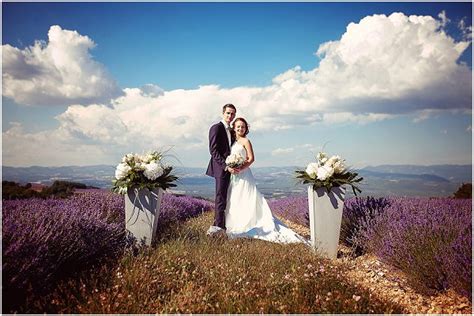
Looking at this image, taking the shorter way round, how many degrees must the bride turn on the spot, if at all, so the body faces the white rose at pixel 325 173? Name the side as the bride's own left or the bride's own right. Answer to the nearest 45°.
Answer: approximately 90° to the bride's own left

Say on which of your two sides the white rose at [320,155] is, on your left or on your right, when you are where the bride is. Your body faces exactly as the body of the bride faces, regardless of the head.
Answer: on your left

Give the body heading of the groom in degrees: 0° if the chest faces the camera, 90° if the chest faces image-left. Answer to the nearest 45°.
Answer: approximately 315°

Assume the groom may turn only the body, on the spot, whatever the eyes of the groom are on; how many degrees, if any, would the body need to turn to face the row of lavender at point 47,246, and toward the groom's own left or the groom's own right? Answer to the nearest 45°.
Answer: approximately 90° to the groom's own right

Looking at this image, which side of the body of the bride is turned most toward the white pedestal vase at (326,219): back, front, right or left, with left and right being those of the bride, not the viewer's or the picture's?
left

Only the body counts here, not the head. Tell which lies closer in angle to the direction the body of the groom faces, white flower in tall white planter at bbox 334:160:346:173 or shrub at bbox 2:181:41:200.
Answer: the white flower in tall white planter

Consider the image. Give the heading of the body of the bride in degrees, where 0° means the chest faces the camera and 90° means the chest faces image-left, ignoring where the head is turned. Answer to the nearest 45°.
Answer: approximately 45°
